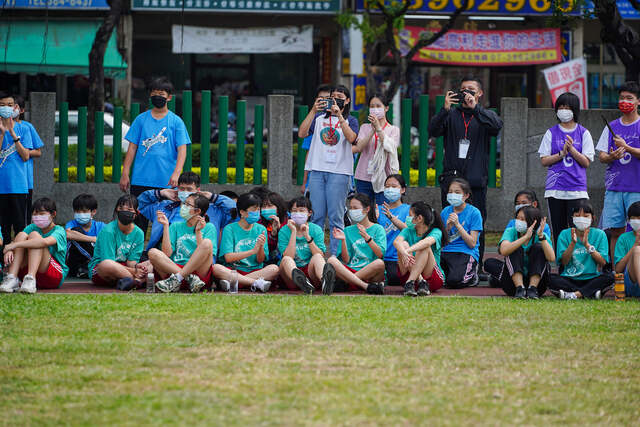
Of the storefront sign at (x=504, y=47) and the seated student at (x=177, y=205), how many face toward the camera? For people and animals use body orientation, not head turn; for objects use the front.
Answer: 2

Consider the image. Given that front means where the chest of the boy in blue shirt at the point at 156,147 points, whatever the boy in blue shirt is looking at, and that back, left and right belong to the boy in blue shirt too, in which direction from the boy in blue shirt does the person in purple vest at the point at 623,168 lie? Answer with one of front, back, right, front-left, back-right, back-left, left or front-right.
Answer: left

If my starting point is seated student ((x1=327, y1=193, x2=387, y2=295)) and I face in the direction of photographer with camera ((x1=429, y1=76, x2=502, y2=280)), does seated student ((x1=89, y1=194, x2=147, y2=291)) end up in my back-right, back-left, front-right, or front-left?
back-left

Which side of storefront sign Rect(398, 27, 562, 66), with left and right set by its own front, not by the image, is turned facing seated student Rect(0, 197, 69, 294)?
front

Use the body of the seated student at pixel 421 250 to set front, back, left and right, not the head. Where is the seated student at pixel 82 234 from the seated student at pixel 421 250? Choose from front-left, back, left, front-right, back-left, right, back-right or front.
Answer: front-right

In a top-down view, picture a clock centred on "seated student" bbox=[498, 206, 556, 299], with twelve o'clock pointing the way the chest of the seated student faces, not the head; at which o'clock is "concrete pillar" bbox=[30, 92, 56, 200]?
The concrete pillar is roughly at 4 o'clock from the seated student.

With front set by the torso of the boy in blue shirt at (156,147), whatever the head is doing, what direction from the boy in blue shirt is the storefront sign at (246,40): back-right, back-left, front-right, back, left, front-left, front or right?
back

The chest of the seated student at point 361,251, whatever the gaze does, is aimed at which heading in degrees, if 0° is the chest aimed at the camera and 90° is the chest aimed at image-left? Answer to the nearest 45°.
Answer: approximately 45°

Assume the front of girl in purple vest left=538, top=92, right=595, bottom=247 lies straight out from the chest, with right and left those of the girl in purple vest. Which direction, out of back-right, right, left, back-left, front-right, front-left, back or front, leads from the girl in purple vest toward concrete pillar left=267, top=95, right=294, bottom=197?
back-right

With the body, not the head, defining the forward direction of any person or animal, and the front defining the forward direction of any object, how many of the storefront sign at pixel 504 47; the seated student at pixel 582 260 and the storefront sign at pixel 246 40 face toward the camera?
3

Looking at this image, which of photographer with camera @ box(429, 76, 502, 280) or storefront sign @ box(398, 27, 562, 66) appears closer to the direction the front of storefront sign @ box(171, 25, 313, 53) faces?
the photographer with camera

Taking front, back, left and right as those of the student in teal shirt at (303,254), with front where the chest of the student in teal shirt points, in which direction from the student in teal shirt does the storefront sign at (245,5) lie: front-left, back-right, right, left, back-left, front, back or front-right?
back

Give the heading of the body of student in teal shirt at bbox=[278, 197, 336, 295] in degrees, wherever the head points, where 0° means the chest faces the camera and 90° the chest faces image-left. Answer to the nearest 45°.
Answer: approximately 0°

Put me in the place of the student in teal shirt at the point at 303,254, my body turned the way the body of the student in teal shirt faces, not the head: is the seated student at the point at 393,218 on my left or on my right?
on my left

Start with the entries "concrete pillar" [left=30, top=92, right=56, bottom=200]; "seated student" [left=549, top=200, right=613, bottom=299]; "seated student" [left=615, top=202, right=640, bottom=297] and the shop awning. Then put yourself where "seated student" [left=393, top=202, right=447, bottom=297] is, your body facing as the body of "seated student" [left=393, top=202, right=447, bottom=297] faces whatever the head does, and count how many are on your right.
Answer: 2
